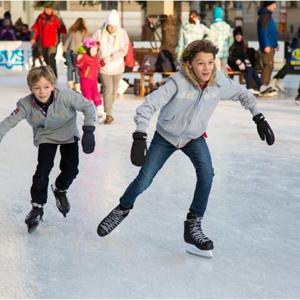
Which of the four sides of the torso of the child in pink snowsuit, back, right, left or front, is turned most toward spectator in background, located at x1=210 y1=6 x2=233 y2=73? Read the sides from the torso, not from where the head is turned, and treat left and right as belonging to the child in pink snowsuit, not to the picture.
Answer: left

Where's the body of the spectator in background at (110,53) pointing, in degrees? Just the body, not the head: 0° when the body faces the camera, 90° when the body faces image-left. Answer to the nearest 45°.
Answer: approximately 0°

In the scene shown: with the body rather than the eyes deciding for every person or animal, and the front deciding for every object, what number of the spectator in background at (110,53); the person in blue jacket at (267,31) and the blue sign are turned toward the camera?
2

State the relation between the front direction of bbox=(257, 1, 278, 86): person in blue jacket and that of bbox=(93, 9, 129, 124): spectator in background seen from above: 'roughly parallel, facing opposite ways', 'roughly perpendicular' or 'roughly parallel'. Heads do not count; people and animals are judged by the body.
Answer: roughly perpendicular

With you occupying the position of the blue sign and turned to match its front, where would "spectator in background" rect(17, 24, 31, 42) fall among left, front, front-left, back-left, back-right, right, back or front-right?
back

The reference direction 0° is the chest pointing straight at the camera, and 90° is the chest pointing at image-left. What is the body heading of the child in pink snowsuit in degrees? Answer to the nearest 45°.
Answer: approximately 315°

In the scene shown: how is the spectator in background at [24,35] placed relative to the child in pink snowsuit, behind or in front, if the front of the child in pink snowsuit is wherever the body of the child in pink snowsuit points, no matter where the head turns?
behind

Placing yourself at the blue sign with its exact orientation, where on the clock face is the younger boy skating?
The younger boy skating is roughly at 12 o'clock from the blue sign.

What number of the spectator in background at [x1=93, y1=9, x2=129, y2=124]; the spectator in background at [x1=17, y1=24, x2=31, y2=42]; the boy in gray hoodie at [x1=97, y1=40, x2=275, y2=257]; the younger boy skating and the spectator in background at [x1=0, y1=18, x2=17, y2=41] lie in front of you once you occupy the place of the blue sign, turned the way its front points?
3
